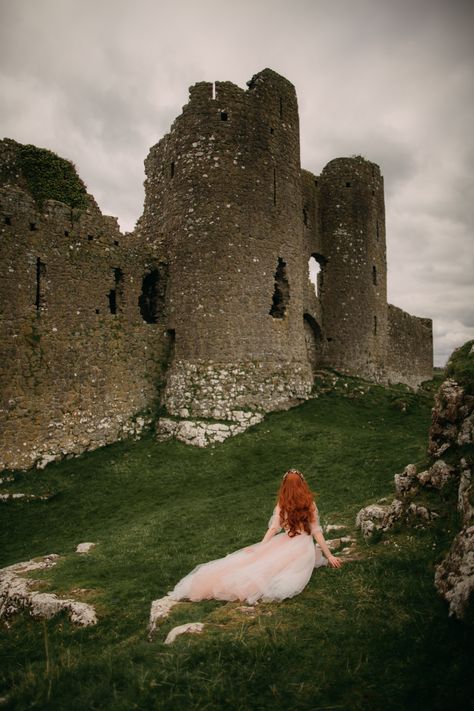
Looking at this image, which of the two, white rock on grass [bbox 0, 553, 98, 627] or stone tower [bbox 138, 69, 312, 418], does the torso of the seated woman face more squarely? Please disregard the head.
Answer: the stone tower

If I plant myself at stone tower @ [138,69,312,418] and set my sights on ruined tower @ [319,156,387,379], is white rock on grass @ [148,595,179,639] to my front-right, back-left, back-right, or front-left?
back-right

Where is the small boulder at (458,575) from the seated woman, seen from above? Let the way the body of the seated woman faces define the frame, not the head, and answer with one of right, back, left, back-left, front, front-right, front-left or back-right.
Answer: back-right

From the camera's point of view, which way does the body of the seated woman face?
away from the camera

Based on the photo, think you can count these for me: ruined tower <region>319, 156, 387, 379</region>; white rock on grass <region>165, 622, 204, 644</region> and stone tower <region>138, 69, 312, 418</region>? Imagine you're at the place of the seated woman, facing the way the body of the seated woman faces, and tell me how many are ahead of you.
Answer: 2

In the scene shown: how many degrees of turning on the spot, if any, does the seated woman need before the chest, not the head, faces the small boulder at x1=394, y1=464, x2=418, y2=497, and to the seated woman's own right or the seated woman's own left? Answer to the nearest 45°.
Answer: approximately 45° to the seated woman's own right

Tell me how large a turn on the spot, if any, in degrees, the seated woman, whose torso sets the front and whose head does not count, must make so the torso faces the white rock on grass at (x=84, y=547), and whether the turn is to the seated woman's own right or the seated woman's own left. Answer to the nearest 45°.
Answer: approximately 45° to the seated woman's own left

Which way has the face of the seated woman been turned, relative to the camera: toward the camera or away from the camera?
away from the camera

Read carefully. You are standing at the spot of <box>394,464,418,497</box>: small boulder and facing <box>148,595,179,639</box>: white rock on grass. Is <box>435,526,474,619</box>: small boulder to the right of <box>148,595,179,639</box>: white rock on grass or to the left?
left

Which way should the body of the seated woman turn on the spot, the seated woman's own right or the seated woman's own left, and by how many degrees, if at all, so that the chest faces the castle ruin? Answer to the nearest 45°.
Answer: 0° — they already face it

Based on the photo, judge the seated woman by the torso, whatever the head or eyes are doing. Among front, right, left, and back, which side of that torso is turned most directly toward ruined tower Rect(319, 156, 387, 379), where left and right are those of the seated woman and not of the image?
front
